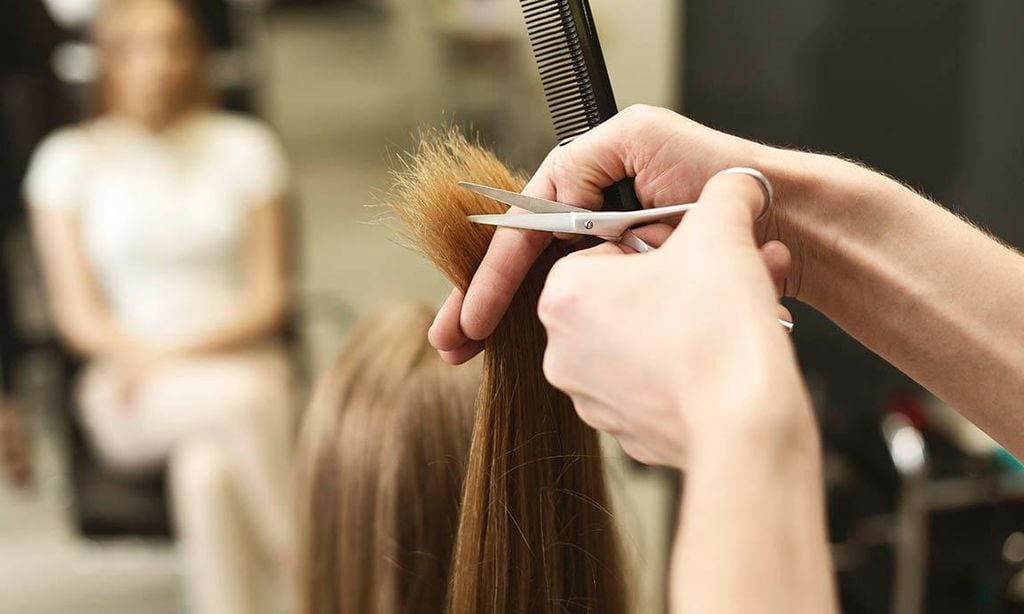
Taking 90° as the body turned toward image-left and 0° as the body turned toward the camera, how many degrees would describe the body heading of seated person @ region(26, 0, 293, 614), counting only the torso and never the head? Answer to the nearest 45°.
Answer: approximately 0°
